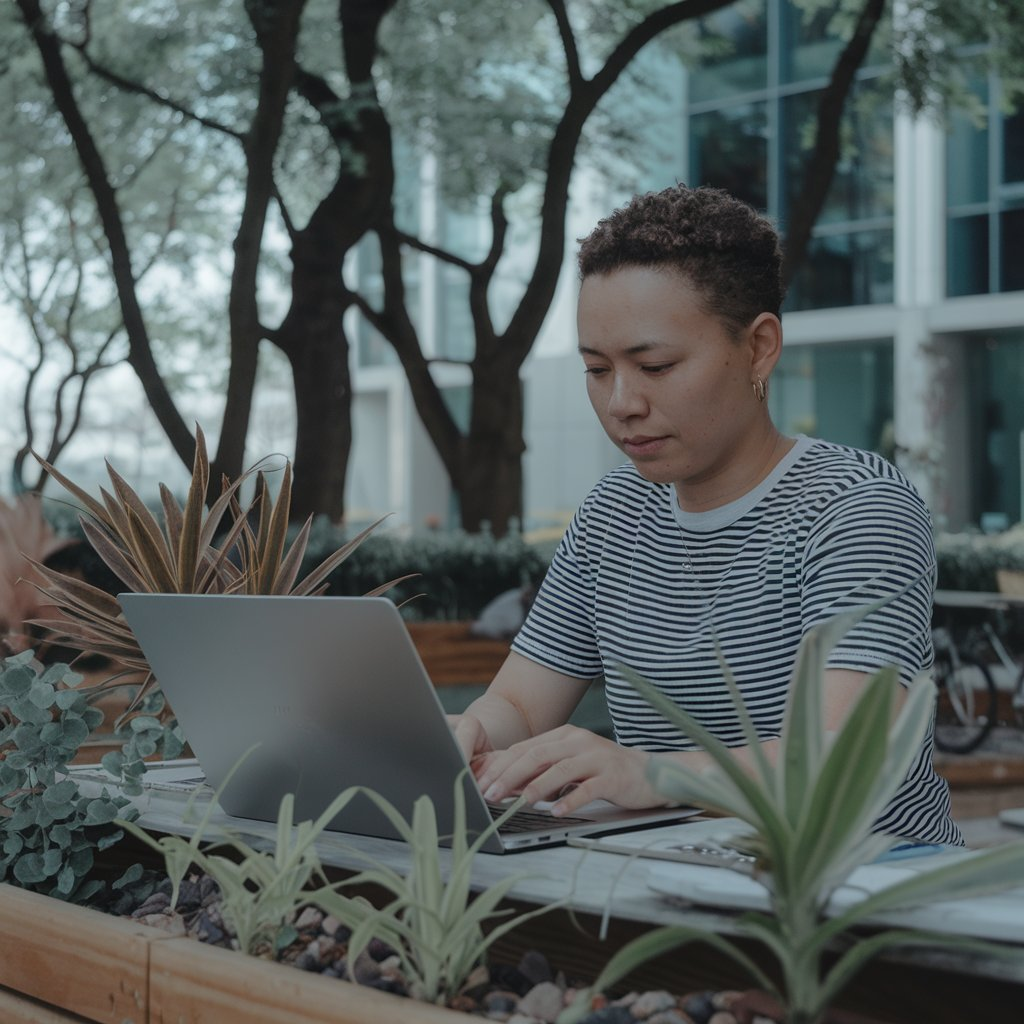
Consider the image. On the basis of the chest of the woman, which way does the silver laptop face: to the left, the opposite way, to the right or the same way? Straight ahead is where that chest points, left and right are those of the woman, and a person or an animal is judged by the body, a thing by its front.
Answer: the opposite way

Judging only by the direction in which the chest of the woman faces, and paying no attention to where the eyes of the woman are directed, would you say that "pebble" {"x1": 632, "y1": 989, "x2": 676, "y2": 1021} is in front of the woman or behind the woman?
in front

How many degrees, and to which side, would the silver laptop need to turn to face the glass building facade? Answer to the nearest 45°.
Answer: approximately 45° to its left

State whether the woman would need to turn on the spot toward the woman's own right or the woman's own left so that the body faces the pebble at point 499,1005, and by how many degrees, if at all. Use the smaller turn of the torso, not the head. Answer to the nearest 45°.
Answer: approximately 45° to the woman's own left

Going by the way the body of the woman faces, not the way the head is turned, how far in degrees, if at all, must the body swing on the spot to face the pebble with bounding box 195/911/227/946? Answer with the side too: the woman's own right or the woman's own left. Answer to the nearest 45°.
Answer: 0° — they already face it

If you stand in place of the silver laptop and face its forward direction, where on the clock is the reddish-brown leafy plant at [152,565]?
The reddish-brown leafy plant is roughly at 10 o'clock from the silver laptop.

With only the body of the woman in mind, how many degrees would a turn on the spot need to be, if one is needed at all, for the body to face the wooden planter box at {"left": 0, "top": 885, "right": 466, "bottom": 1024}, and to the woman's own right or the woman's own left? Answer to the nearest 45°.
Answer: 0° — they already face it

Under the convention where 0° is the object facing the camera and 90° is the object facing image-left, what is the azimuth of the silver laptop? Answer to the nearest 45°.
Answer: approximately 225°
